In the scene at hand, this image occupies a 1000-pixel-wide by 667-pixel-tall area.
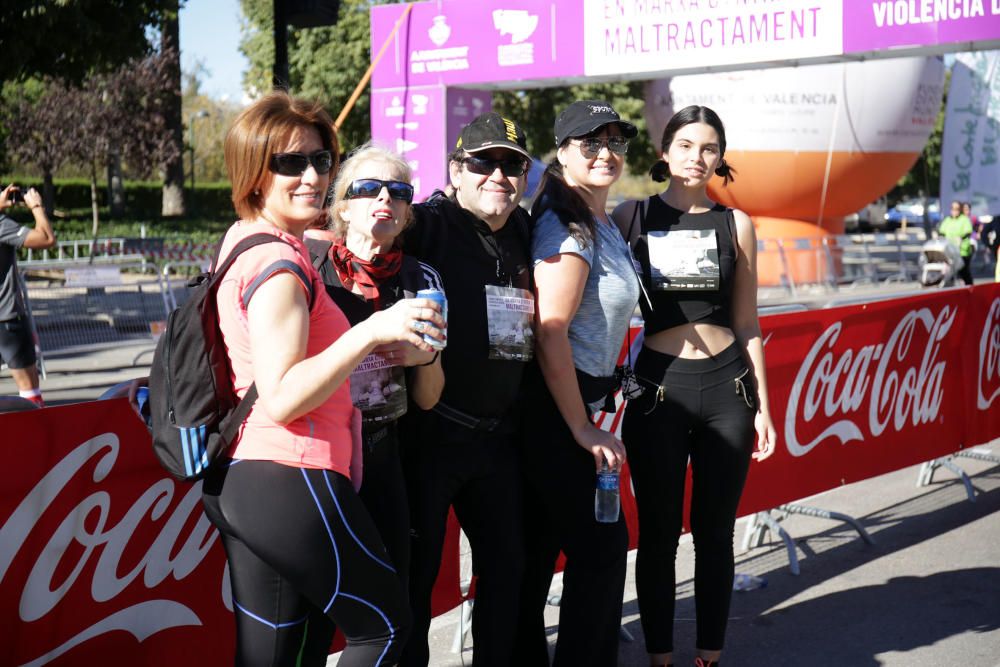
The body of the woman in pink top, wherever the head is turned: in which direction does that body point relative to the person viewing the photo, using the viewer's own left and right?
facing to the right of the viewer

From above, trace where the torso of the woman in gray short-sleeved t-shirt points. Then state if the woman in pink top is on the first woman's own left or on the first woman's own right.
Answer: on the first woman's own right

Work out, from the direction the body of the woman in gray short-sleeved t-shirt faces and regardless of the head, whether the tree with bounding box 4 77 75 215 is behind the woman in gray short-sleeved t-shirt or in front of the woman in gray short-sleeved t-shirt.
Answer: behind

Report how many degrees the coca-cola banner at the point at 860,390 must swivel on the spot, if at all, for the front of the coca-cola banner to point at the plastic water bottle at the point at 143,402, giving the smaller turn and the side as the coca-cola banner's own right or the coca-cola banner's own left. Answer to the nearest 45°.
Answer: approximately 45° to the coca-cola banner's own right

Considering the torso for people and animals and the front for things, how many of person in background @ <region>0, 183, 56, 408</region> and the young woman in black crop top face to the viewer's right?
1
